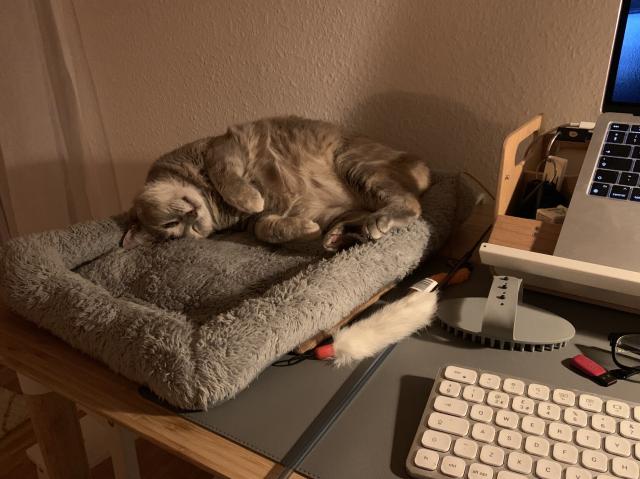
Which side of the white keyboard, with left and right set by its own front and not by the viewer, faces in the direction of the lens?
front

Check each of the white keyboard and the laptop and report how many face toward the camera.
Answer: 2

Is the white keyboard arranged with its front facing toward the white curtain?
no

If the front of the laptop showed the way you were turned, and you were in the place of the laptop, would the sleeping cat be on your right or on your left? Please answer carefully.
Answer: on your right

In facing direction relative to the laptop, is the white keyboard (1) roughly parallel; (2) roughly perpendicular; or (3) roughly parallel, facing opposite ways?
roughly parallel

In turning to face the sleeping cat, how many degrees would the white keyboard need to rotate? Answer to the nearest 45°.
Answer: approximately 135° to its right

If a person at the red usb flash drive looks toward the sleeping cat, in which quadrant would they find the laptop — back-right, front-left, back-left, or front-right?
front-right

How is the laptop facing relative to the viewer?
toward the camera
